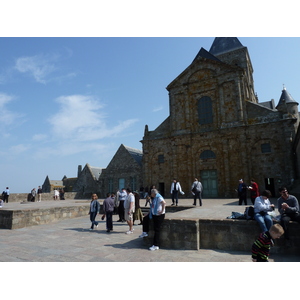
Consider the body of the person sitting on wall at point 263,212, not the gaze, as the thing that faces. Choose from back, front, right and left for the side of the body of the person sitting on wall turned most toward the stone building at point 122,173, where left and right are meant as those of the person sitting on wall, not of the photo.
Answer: back

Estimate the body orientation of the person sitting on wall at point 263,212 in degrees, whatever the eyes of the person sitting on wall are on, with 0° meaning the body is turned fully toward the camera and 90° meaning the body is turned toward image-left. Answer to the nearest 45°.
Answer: approximately 315°

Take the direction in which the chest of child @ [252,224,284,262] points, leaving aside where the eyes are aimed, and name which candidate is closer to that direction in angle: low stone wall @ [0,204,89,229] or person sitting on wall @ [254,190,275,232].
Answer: the person sitting on wall

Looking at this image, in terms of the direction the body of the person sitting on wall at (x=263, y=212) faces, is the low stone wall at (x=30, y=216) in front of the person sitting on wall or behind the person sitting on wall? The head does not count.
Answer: behind
